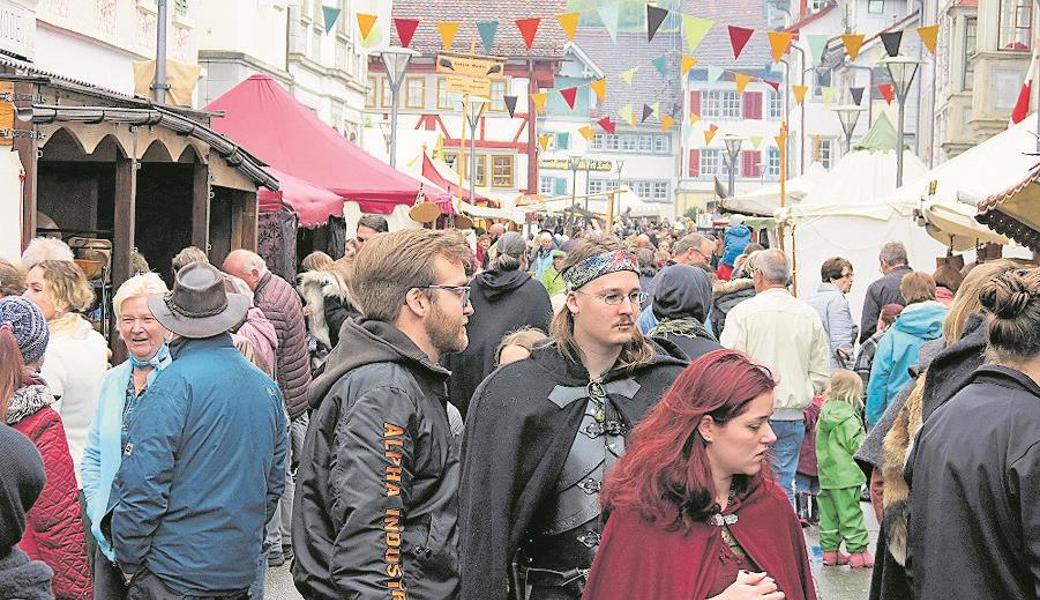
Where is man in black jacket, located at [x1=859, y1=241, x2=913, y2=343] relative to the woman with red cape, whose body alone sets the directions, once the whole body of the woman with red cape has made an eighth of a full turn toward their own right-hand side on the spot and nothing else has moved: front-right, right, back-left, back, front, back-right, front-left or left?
back

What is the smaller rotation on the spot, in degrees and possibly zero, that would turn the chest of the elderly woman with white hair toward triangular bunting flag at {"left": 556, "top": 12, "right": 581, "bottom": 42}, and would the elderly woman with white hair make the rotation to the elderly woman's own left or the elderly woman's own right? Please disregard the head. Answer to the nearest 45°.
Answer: approximately 135° to the elderly woman's own left

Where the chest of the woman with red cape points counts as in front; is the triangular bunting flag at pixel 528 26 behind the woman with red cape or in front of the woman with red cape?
behind

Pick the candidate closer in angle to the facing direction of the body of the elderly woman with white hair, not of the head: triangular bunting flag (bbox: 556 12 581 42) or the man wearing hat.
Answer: the man wearing hat

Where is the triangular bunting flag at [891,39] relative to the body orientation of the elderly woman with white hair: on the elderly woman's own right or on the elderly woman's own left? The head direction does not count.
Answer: on the elderly woman's own left

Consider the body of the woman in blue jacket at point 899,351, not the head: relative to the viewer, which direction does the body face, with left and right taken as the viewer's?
facing away from the viewer and to the left of the viewer

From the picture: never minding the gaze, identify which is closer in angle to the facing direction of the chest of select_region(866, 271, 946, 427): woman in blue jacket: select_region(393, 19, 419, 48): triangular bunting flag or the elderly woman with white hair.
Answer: the triangular bunting flag

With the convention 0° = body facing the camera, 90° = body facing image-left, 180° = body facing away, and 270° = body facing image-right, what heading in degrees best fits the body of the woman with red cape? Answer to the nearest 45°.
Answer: approximately 315°

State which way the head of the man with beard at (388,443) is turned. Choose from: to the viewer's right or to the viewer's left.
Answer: to the viewer's right

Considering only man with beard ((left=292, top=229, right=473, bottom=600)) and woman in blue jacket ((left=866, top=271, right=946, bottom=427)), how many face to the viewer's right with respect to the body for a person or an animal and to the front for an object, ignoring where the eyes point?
1

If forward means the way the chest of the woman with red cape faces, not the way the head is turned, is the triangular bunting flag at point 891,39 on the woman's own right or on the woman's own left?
on the woman's own left
